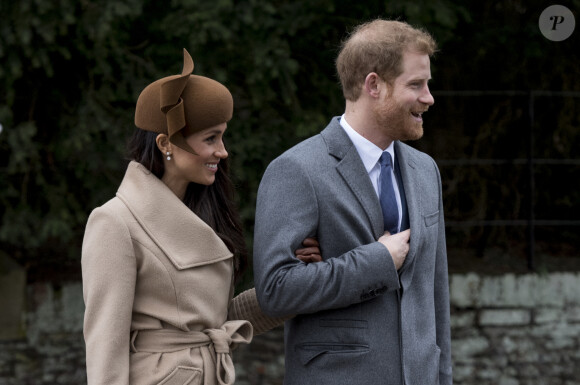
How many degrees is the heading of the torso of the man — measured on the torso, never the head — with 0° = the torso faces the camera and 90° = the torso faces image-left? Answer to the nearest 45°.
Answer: approximately 315°

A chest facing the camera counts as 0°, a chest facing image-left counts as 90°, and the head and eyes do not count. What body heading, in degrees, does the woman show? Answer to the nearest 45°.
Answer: approximately 315°

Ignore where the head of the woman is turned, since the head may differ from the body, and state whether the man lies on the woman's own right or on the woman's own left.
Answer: on the woman's own left

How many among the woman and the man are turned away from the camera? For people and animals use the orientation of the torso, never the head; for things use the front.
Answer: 0

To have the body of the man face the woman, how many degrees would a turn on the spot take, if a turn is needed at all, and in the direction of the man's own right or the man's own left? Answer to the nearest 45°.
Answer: approximately 90° to the man's own right

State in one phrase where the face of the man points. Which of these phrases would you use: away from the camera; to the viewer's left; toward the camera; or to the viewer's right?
to the viewer's right
